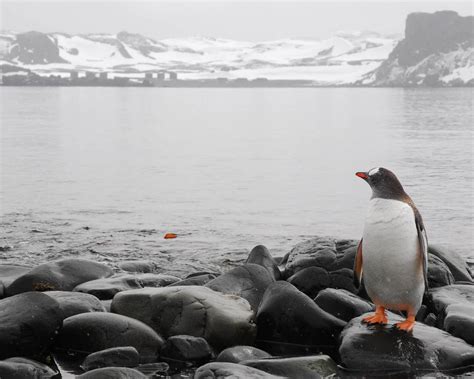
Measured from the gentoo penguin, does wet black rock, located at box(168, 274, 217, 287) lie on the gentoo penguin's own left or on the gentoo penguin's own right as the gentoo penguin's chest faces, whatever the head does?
on the gentoo penguin's own right

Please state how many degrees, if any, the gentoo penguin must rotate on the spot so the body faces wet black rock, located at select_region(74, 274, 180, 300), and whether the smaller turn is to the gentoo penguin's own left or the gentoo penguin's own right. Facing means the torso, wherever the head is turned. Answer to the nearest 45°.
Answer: approximately 45° to the gentoo penguin's own right

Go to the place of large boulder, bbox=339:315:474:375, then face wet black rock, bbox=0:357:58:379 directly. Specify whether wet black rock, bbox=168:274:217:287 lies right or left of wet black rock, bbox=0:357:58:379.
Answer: right

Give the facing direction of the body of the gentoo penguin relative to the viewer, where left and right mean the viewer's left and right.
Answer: facing the viewer and to the left of the viewer

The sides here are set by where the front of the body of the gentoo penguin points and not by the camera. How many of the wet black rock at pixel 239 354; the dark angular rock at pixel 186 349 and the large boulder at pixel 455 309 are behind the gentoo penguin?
1

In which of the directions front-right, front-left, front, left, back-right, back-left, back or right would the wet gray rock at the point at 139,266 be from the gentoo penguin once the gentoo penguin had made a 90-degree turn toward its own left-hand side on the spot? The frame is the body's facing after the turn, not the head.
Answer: back

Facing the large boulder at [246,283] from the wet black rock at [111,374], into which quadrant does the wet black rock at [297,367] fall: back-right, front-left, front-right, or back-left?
front-right

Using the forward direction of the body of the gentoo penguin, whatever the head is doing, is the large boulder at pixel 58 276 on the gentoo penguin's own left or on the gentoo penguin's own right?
on the gentoo penguin's own right

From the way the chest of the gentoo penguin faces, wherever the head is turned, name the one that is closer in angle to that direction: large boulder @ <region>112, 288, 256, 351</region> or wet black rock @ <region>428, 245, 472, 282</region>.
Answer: the large boulder

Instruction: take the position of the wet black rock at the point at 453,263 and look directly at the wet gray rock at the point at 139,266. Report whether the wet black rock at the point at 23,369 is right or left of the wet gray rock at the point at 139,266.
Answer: left

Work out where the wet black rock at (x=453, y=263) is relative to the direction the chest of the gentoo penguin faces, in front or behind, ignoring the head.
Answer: behind

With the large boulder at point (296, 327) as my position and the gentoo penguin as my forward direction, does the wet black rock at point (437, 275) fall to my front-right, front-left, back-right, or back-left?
front-left

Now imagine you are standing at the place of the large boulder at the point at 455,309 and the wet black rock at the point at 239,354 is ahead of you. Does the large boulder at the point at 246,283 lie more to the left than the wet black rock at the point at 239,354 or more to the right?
right
